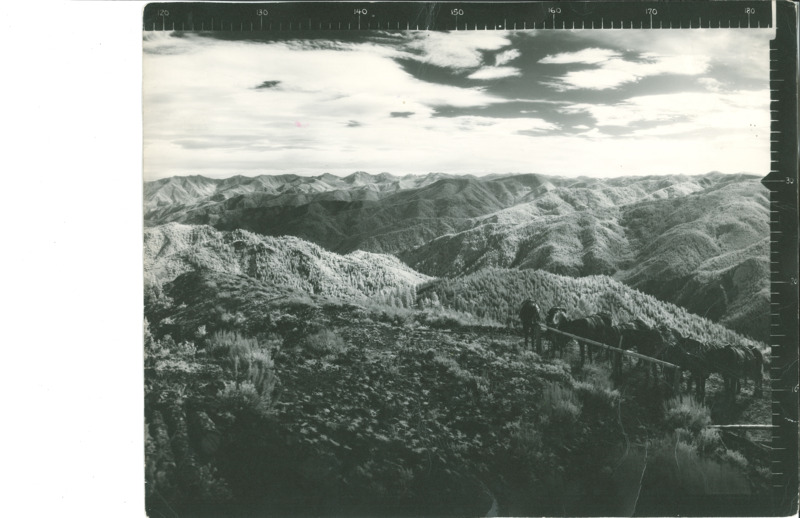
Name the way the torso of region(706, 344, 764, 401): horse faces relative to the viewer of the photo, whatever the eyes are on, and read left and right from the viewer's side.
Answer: facing to the left of the viewer
